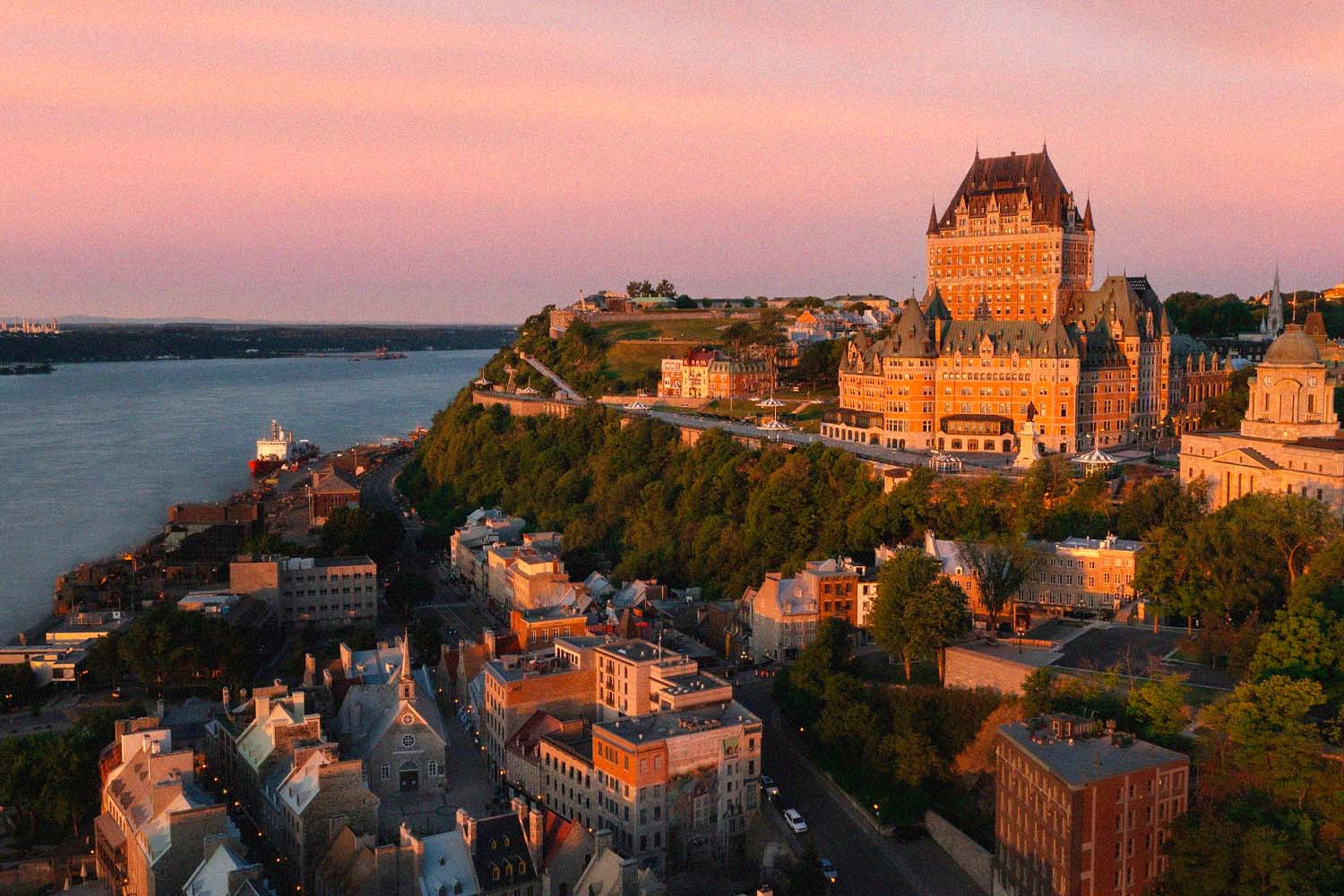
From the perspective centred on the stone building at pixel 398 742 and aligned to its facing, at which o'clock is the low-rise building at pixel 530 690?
The low-rise building is roughly at 8 o'clock from the stone building.

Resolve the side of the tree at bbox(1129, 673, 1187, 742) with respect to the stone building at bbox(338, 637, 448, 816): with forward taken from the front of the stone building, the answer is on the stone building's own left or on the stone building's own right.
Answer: on the stone building's own left

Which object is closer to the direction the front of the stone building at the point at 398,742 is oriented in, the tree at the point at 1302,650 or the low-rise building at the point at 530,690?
the tree

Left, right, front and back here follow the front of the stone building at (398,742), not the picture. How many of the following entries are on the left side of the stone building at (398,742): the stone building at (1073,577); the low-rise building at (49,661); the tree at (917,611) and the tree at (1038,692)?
3

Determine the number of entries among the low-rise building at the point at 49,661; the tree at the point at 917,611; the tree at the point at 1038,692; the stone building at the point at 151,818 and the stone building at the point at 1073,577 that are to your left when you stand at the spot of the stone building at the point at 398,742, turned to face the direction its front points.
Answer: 3

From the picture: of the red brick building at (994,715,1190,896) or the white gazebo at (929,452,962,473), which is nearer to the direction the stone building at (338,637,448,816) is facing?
the red brick building

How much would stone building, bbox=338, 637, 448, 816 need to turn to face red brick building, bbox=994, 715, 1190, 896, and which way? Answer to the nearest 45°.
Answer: approximately 45° to its left

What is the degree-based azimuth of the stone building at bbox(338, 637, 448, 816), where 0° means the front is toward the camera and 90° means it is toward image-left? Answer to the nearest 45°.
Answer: approximately 0°

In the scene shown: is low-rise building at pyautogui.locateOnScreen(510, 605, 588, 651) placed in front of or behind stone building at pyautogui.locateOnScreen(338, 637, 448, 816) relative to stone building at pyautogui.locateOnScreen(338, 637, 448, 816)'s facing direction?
behind
